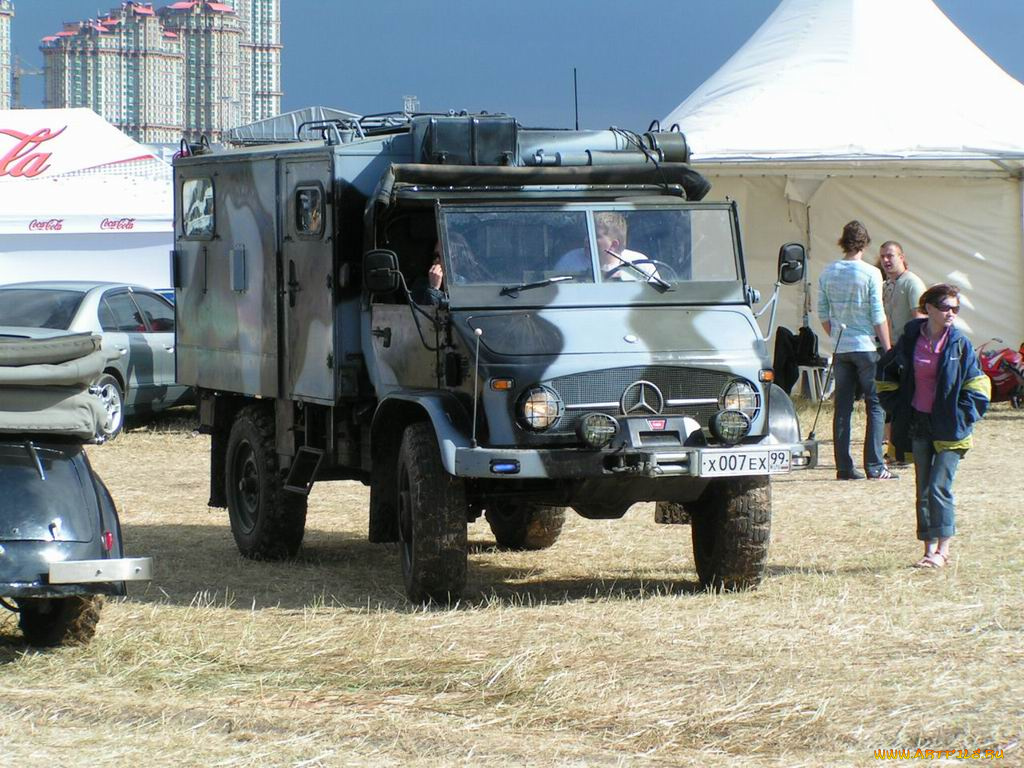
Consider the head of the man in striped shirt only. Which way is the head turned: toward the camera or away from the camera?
away from the camera

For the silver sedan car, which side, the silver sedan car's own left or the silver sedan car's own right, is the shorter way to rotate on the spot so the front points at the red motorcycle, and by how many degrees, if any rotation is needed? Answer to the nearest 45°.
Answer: approximately 45° to the silver sedan car's own right

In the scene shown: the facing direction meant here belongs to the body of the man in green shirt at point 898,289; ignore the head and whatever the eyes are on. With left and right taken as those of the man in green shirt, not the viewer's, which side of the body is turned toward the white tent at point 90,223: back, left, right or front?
right

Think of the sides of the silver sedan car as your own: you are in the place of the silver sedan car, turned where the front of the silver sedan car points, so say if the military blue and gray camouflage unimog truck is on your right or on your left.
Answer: on your right

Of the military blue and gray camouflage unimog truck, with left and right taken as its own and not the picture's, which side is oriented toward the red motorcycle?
left

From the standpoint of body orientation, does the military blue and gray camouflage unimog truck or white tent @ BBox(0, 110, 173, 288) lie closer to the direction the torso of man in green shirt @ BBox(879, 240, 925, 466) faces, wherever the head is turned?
the military blue and gray camouflage unimog truck

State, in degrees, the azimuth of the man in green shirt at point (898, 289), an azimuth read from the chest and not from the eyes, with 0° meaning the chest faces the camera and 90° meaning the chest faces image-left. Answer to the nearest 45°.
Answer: approximately 45°

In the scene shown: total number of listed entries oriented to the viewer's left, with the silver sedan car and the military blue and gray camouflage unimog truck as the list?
0

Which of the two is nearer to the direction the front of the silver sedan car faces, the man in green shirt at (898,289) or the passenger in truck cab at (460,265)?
the man in green shirt

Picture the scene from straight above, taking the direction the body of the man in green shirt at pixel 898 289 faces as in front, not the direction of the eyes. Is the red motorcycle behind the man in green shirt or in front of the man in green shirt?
behind

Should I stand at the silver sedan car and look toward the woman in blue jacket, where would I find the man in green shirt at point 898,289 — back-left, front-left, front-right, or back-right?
front-left

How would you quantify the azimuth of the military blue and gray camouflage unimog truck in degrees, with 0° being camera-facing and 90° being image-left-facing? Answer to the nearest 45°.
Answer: approximately 315°

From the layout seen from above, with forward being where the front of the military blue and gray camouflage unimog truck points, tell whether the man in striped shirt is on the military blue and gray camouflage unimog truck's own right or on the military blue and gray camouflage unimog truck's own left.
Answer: on the military blue and gray camouflage unimog truck's own left

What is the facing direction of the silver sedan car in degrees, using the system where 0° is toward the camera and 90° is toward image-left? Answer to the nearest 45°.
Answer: approximately 225°

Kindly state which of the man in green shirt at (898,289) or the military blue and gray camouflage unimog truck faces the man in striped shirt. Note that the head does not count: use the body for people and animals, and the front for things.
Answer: the man in green shirt
